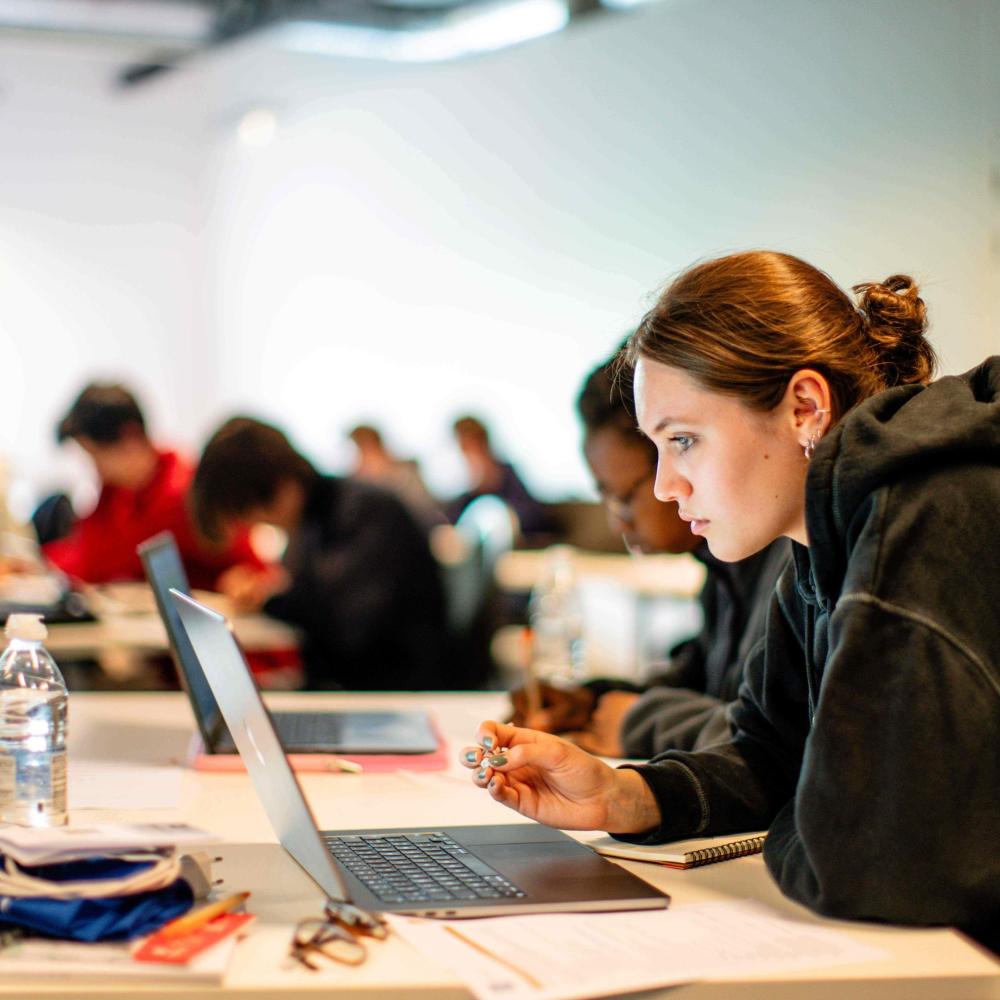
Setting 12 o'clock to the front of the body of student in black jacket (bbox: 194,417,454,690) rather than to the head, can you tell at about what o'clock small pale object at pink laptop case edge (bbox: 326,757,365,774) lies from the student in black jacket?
The small pale object at pink laptop case edge is roughly at 9 o'clock from the student in black jacket.

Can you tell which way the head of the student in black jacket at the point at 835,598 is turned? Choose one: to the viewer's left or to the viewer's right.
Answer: to the viewer's left

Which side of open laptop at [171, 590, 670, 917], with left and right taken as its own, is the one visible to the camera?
right

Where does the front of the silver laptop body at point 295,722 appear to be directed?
to the viewer's right

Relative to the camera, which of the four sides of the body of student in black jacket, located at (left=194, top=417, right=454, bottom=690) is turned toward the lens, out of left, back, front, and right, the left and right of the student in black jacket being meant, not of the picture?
left

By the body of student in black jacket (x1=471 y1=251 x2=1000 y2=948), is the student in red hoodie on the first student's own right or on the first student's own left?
on the first student's own right

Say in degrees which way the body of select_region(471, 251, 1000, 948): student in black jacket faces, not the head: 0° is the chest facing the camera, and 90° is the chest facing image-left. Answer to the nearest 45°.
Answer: approximately 90°

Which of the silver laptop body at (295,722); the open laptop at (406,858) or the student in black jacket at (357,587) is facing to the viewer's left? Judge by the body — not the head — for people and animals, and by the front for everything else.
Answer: the student in black jacket
